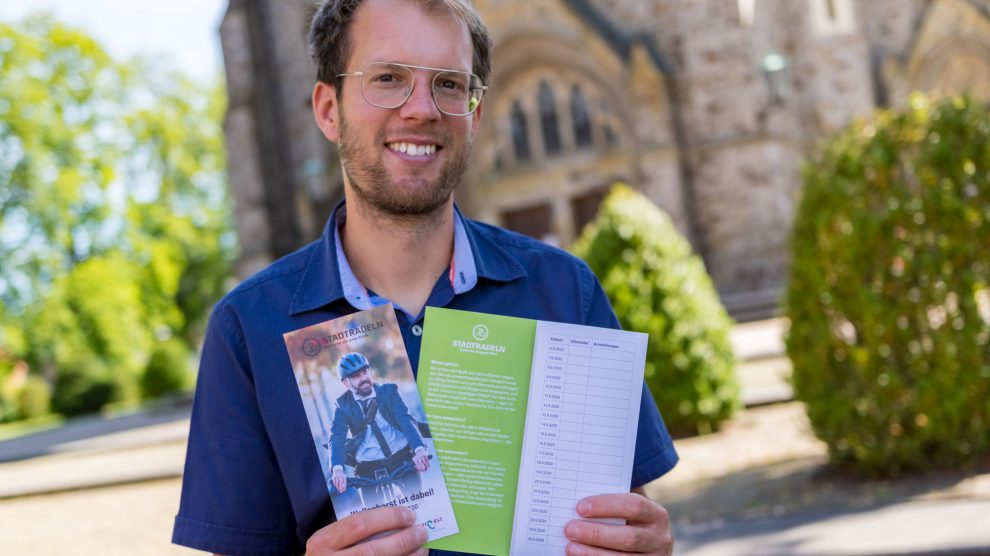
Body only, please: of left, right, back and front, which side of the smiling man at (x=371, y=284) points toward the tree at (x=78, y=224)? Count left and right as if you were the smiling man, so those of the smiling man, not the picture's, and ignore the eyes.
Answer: back

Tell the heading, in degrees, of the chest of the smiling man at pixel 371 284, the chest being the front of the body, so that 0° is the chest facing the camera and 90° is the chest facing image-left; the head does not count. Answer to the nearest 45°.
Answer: approximately 0°

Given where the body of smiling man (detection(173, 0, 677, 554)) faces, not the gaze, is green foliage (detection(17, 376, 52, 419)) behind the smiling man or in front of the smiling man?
behind

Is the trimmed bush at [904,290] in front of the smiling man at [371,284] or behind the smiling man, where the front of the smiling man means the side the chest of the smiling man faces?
behind

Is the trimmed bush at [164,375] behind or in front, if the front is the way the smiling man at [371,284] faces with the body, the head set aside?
behind

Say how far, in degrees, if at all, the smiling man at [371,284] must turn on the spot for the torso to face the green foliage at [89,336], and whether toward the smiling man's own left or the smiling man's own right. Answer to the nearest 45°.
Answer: approximately 180°

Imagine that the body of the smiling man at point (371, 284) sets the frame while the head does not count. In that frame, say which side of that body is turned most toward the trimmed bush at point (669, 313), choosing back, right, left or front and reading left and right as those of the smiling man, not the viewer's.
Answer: back

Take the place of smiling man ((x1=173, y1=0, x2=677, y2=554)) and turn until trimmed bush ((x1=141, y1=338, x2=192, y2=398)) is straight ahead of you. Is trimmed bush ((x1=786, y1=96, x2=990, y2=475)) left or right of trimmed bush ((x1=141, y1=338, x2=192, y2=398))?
right
